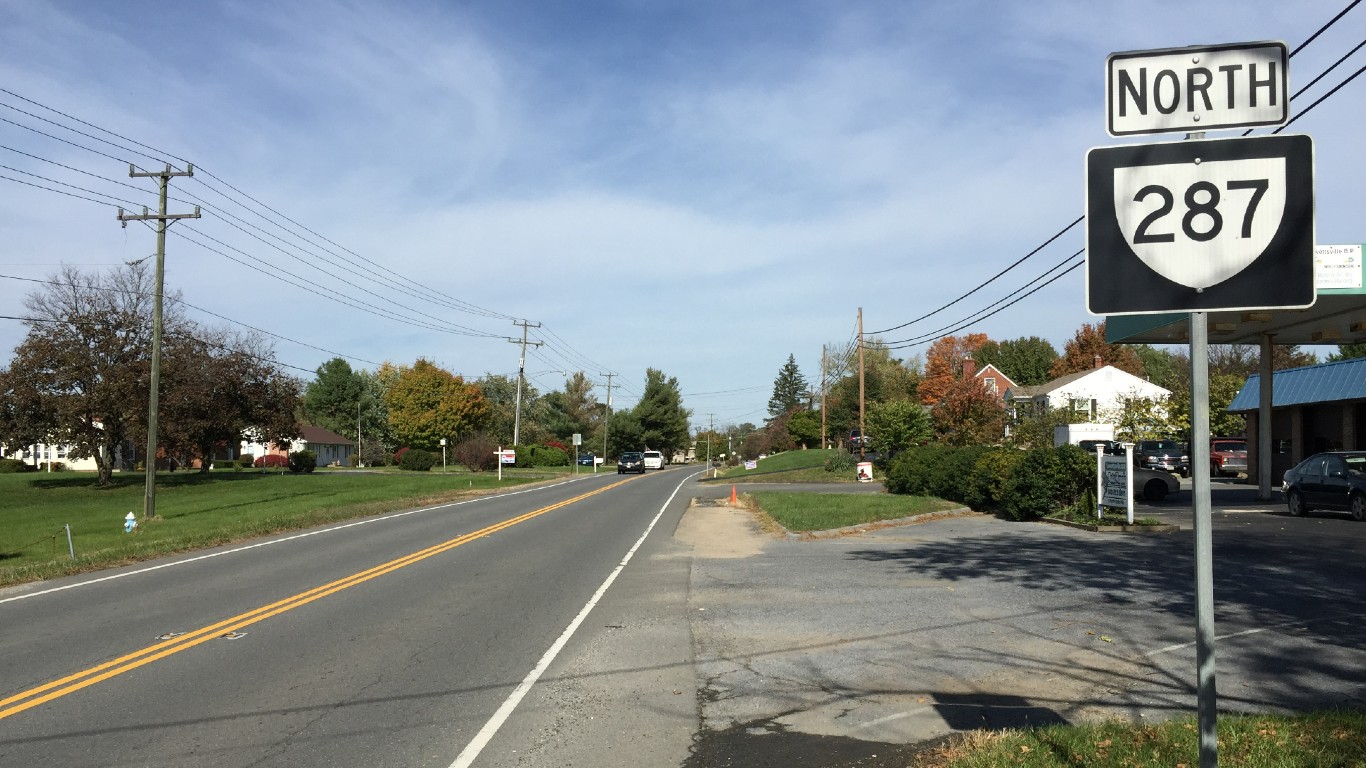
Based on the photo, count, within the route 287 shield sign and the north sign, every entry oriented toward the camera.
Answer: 2

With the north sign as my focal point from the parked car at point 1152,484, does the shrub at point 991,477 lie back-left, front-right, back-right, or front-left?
front-right

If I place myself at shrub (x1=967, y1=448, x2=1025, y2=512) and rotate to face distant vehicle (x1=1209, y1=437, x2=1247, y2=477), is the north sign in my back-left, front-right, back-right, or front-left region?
back-right

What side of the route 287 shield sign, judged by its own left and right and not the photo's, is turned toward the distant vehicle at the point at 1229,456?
back

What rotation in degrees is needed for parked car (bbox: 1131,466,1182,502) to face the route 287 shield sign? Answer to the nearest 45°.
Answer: approximately 90° to its right

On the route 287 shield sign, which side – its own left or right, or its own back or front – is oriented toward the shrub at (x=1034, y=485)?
back

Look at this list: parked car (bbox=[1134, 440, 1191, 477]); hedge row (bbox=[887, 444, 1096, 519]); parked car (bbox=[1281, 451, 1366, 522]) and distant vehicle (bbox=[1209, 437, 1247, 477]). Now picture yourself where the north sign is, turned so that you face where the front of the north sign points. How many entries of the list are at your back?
4

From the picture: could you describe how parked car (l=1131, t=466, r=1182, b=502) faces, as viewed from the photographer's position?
facing to the right of the viewer

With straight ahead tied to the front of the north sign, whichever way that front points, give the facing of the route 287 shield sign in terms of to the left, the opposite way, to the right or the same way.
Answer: the same way

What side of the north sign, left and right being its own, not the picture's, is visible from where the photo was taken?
front

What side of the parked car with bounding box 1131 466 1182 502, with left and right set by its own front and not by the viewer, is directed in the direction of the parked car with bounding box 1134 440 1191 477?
left

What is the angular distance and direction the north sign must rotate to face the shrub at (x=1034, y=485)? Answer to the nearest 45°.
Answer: approximately 180°

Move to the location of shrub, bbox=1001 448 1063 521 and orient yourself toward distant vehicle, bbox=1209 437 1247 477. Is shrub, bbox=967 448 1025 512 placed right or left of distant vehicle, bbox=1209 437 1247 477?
left

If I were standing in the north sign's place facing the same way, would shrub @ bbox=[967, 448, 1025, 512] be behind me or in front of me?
behind

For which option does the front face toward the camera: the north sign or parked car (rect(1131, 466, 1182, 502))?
the north sign

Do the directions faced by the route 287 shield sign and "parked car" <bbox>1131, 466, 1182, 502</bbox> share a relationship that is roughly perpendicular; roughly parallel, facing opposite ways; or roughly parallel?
roughly perpendicular
